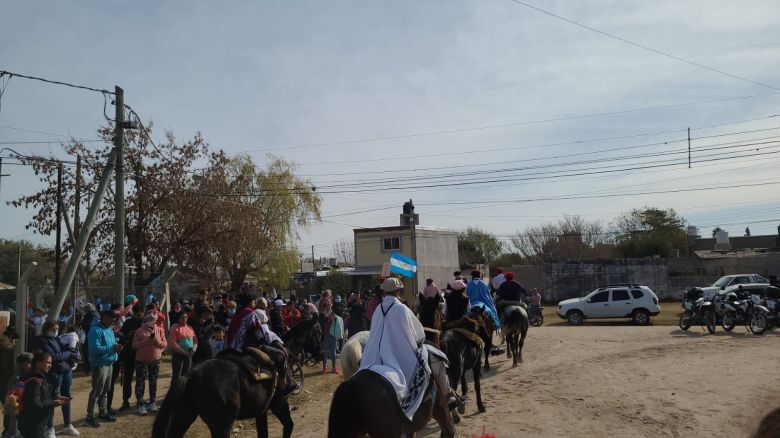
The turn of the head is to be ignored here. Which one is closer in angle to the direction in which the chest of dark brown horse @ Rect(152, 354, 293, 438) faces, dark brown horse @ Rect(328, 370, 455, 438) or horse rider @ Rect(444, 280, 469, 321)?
the horse rider

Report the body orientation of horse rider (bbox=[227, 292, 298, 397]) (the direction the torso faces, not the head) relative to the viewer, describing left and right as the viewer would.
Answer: facing away from the viewer and to the right of the viewer

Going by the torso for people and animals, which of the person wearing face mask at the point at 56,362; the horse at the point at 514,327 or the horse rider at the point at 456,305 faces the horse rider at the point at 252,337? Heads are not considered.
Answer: the person wearing face mask

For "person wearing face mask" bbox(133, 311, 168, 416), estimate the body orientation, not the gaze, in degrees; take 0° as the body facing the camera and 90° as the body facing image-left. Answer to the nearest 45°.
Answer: approximately 0°

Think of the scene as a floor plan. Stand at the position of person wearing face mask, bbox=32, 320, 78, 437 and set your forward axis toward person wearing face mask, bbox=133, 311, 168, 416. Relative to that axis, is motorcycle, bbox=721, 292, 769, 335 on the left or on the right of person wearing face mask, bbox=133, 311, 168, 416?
right

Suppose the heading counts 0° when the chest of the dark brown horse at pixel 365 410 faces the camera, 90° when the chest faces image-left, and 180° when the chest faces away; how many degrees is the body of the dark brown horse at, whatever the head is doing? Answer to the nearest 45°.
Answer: approximately 225°

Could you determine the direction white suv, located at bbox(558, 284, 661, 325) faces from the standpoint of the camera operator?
facing to the left of the viewer

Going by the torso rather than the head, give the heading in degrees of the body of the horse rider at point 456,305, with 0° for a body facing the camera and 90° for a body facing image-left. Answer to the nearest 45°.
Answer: approximately 180°

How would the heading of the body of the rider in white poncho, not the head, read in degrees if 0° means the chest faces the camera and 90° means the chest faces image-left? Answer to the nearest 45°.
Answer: approximately 225°

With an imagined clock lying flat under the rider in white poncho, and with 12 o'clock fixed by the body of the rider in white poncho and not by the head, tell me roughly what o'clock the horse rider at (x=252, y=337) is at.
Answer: The horse rider is roughly at 9 o'clock from the rider in white poncho.

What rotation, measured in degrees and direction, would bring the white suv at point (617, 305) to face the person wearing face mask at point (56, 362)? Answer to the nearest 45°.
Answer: approximately 45° to its left

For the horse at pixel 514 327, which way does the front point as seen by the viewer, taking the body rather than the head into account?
away from the camera

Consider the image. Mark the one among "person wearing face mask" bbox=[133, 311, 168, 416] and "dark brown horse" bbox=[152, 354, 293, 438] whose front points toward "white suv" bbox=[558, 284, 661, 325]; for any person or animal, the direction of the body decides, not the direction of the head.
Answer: the dark brown horse

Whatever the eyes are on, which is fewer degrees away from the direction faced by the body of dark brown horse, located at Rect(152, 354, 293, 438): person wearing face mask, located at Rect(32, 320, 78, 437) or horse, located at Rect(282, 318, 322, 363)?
the horse
